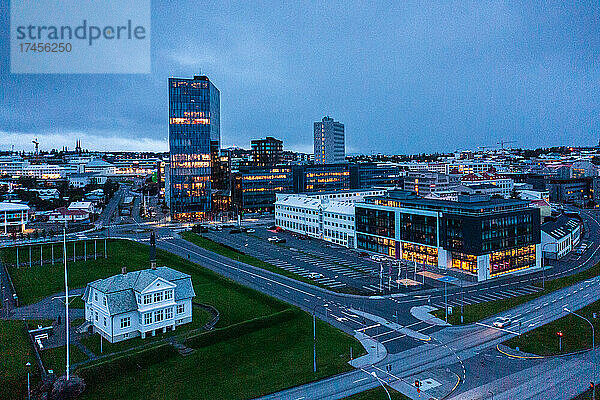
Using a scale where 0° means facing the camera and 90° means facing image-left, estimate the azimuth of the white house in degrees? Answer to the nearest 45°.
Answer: approximately 315°

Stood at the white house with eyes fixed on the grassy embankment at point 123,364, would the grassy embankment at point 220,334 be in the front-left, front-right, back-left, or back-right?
front-left

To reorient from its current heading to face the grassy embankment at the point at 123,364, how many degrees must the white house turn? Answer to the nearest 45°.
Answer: approximately 45° to its right

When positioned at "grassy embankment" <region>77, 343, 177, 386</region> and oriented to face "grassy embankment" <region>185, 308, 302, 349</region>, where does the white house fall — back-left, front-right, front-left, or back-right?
front-left

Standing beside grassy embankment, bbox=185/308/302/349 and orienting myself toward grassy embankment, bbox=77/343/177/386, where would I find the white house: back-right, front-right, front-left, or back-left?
front-right
